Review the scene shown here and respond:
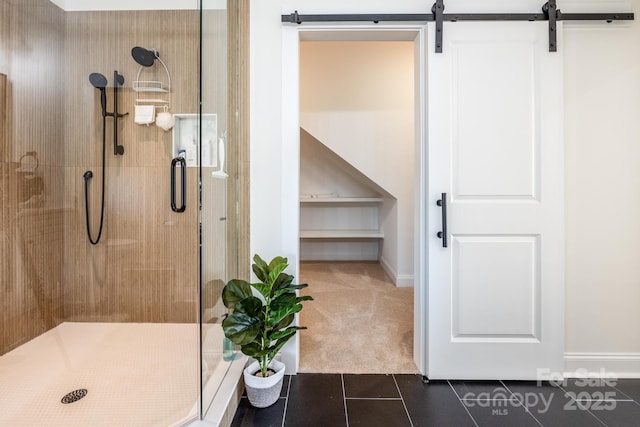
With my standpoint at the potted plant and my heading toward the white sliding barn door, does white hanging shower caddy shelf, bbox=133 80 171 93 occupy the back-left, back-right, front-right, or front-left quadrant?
back-left

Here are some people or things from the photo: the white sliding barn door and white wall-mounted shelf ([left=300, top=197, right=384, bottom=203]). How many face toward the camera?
2

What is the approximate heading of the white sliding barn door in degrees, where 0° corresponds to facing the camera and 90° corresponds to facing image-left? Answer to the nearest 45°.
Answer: approximately 0°

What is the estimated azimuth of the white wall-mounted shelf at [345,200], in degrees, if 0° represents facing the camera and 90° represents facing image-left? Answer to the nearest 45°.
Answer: approximately 0°

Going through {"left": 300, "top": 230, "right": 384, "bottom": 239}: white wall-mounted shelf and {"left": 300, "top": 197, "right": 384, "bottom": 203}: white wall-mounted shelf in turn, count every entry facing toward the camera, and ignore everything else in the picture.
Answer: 2

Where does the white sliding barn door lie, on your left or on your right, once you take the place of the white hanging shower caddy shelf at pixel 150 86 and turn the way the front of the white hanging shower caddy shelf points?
on your left

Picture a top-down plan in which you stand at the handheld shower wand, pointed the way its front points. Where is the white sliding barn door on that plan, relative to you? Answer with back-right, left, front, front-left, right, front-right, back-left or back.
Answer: left
